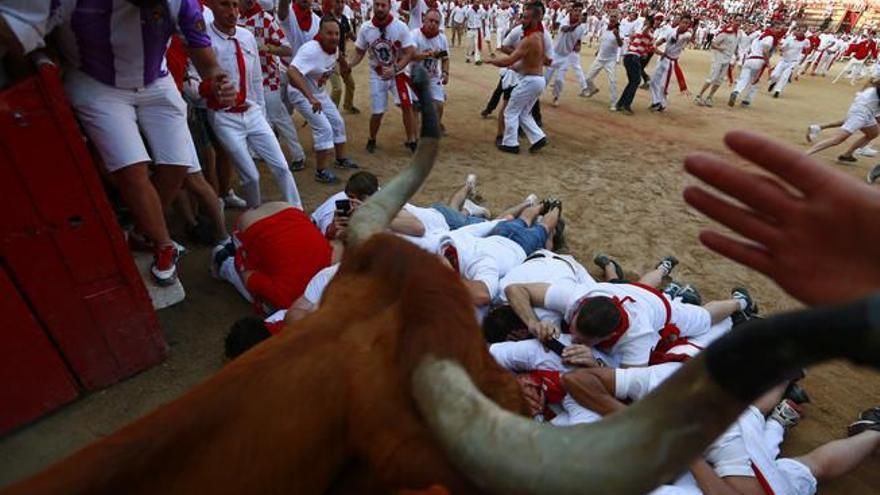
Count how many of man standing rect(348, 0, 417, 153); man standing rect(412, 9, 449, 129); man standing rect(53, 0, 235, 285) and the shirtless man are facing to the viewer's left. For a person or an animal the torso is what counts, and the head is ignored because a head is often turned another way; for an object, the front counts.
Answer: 1

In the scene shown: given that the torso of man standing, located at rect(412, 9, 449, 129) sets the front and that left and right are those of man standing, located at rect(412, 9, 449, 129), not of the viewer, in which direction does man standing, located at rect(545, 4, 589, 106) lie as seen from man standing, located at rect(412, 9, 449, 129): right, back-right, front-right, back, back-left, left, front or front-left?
back-left

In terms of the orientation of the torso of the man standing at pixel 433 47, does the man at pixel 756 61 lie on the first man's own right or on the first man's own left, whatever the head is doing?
on the first man's own left

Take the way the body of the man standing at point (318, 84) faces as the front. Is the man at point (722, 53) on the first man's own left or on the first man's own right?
on the first man's own left
